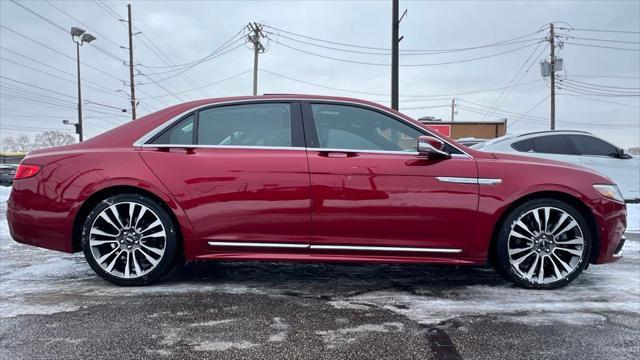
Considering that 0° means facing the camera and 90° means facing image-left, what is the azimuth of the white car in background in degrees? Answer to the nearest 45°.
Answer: approximately 270°

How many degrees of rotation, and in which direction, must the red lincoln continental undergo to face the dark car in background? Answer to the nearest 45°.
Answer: approximately 135° to its left

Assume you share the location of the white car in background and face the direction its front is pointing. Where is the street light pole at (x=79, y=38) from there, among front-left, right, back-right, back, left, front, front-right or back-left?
back

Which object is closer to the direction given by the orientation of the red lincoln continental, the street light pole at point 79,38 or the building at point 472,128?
the building

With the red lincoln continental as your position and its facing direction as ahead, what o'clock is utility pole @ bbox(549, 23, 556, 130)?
The utility pole is roughly at 10 o'clock from the red lincoln continental.

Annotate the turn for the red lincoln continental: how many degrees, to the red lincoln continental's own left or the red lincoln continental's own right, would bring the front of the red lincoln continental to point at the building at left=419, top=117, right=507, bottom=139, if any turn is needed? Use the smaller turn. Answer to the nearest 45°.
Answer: approximately 45° to the red lincoln continental's own left

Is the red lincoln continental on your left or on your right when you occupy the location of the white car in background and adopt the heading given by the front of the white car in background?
on your right

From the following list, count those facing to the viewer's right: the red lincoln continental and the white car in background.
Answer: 2

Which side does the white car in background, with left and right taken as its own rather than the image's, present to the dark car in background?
back

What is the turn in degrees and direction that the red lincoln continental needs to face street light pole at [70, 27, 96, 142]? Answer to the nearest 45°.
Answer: approximately 135° to its left

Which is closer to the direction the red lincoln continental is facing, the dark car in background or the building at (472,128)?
the building

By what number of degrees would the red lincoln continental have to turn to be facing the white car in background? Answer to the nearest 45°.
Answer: approximately 45° to its left

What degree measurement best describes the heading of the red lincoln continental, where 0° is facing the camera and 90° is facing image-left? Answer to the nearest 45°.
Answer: approximately 270°
